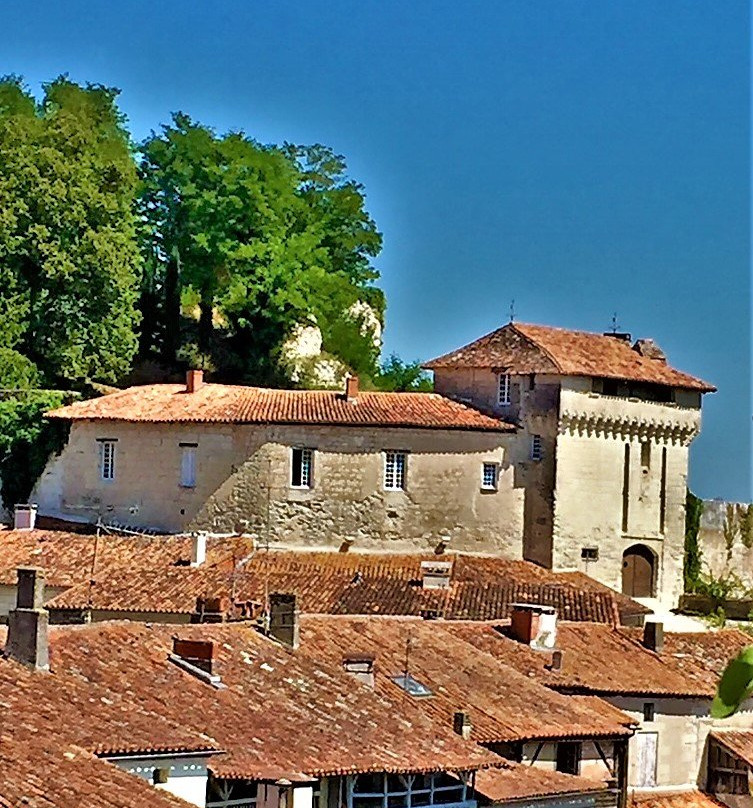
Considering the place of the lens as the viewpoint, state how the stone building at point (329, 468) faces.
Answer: facing the viewer and to the right of the viewer
